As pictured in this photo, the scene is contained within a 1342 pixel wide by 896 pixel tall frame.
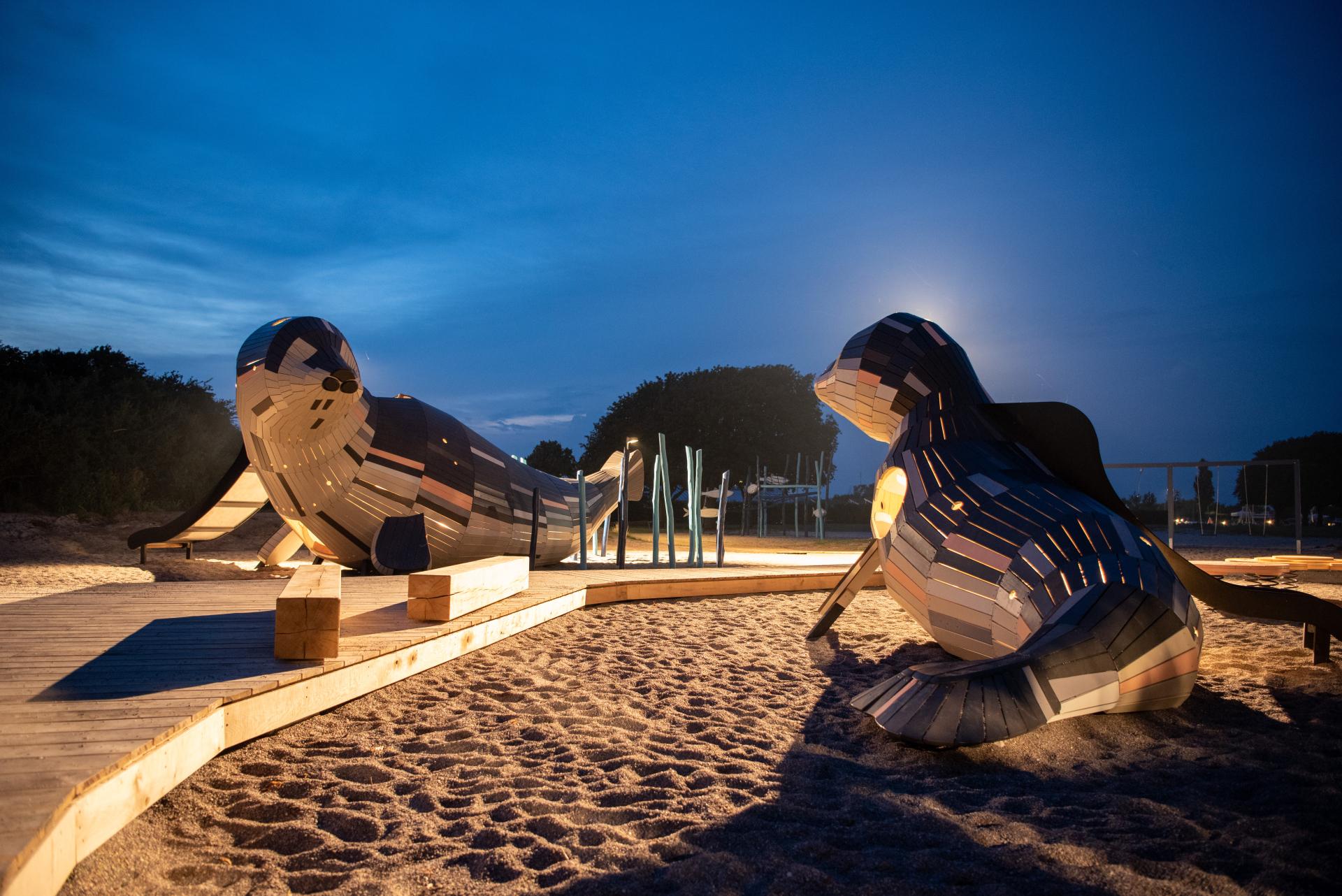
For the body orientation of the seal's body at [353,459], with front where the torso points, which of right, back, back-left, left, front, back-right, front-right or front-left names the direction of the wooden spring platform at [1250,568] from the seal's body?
back-left

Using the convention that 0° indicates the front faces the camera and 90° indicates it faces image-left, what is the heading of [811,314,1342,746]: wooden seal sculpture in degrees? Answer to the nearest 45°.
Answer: approximately 135°

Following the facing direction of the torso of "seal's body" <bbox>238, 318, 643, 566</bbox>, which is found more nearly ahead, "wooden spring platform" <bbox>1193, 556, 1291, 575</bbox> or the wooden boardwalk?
the wooden boardwalk

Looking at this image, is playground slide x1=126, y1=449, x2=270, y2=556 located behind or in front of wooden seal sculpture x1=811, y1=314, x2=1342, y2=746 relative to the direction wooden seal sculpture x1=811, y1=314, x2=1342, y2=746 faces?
in front

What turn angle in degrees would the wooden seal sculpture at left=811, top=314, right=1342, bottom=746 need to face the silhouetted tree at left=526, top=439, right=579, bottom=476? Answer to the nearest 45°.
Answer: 0° — it already faces it

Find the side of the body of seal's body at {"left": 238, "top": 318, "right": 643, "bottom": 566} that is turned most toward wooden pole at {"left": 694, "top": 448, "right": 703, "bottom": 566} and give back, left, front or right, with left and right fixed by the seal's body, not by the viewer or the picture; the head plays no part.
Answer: back

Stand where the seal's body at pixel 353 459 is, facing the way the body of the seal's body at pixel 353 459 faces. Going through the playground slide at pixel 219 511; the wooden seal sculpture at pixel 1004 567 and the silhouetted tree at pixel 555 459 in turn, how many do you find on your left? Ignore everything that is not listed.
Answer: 1

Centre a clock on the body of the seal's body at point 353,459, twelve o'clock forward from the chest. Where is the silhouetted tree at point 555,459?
The silhouetted tree is roughly at 5 o'clock from the seal's body.

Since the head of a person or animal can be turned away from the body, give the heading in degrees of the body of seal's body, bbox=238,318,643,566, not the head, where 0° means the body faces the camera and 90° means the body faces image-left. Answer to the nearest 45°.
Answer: approximately 45°

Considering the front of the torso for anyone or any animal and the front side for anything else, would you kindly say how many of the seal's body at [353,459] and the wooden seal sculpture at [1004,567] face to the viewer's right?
0

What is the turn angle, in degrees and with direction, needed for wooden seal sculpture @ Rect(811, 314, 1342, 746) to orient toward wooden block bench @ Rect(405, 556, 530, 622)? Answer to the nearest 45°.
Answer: approximately 45° to its left
